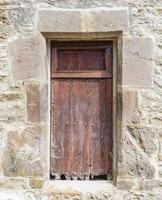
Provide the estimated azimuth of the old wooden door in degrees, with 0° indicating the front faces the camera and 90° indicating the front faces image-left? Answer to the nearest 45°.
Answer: approximately 0°
